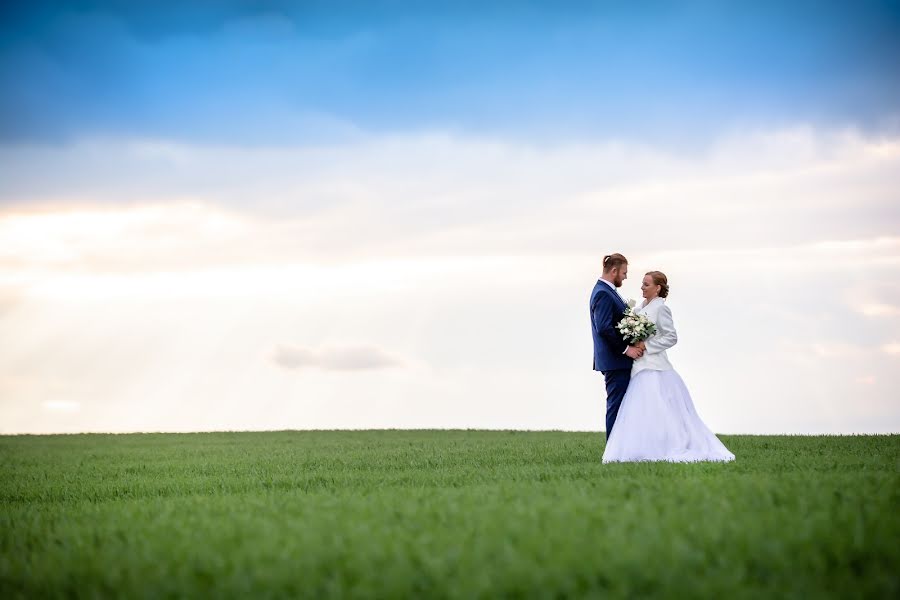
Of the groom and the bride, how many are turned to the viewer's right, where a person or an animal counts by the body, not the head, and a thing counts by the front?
1

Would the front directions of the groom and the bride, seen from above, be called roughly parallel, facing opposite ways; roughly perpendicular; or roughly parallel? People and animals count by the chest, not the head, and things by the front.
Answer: roughly parallel, facing opposite ways

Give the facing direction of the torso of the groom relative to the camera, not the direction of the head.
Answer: to the viewer's right

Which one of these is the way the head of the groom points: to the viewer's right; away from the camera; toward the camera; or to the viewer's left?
to the viewer's right

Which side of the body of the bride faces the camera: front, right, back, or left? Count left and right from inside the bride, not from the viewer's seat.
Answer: left
